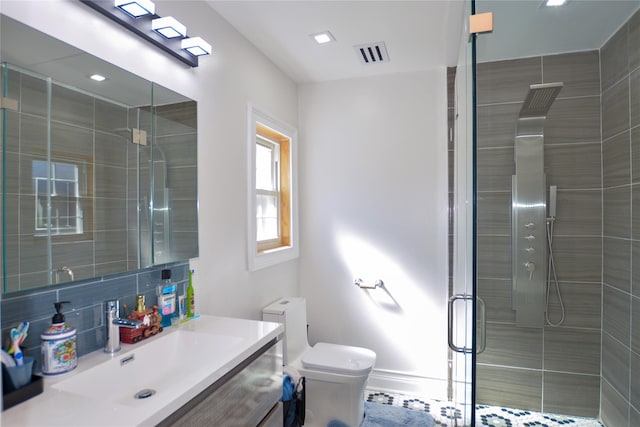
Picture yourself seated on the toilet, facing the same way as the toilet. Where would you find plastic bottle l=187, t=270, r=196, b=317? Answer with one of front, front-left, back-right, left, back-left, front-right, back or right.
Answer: back-right

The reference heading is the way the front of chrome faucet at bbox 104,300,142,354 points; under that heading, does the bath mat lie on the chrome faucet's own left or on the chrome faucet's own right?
on the chrome faucet's own left

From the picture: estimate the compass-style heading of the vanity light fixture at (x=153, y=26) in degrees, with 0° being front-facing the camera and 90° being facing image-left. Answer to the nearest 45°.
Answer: approximately 315°

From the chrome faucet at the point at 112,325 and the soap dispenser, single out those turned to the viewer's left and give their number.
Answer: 0

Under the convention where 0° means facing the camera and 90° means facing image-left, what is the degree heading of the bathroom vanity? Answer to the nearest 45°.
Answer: approximately 315°

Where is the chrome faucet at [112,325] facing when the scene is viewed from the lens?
facing the viewer and to the right of the viewer

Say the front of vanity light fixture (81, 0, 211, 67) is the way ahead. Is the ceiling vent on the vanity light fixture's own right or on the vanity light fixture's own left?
on the vanity light fixture's own left

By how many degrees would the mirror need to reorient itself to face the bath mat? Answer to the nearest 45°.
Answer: approximately 45° to its left

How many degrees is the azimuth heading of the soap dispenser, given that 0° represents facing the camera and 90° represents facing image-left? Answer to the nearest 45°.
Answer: approximately 315°
